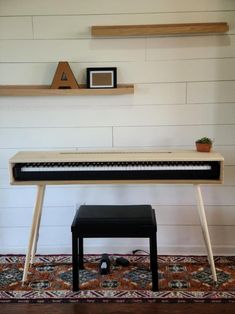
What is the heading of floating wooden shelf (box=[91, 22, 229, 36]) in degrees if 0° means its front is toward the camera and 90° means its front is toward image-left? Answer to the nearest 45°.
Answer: approximately 0°

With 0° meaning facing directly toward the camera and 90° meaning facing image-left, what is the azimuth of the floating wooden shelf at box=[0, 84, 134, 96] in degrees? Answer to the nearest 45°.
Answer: approximately 0°

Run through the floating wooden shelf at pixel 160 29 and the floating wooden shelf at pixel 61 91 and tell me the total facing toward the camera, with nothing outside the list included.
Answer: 2

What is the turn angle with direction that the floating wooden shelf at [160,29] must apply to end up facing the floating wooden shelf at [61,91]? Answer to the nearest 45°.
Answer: approximately 90° to its right
